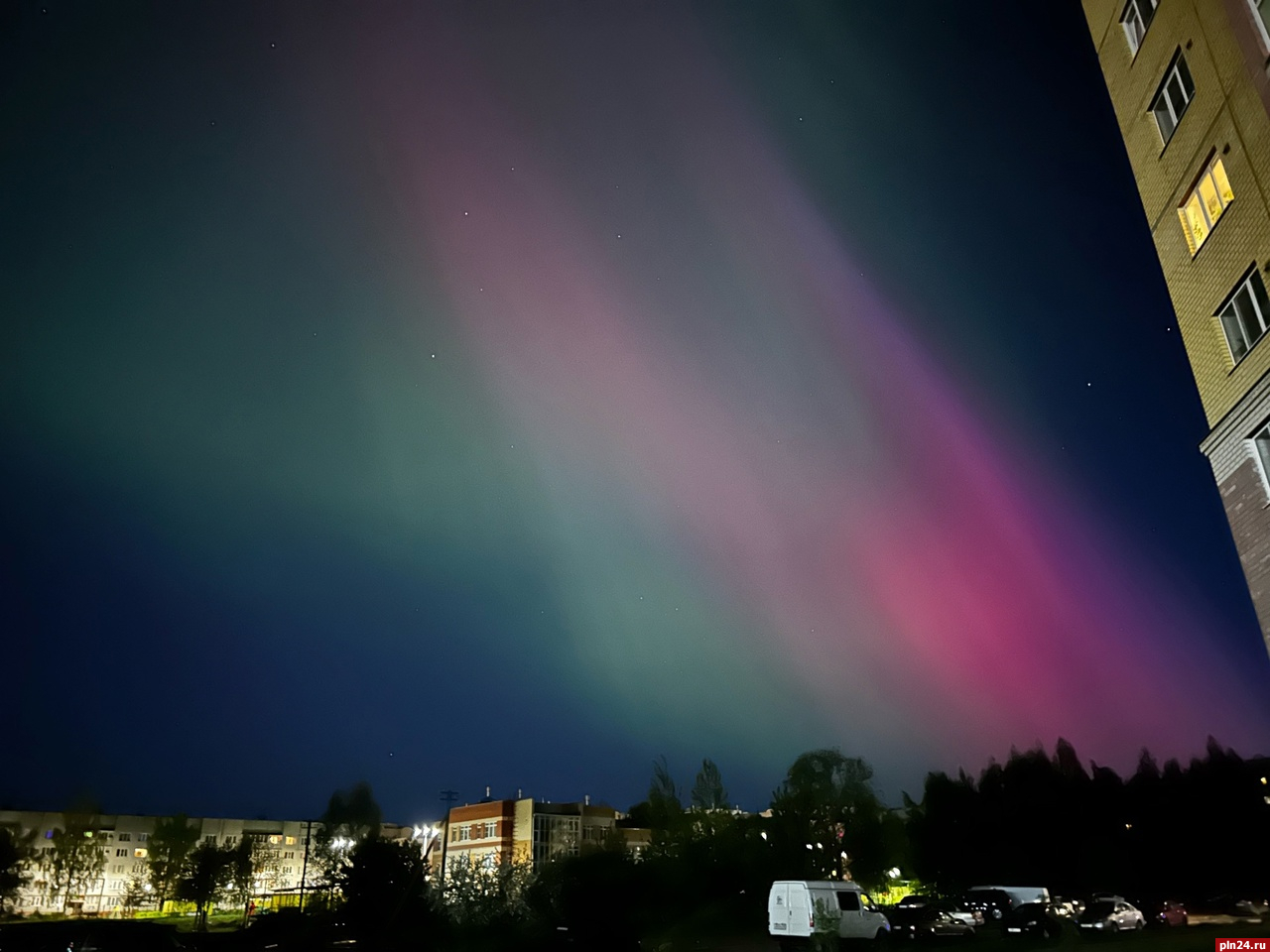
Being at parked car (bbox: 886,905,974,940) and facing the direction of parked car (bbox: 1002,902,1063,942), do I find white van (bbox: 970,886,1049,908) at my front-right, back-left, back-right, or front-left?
front-left

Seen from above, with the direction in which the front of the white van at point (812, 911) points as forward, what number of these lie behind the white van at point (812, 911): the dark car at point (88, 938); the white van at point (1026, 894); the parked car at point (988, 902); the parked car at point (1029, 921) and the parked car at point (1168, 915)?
1

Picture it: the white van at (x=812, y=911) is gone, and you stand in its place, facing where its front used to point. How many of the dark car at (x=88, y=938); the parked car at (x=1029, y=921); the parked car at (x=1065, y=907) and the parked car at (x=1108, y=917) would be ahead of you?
3

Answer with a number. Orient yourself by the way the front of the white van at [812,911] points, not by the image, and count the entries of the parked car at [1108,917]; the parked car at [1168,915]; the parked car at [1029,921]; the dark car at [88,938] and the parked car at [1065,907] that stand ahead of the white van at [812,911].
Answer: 4

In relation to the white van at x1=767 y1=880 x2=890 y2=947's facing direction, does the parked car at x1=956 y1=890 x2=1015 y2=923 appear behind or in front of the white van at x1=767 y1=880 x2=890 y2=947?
in front

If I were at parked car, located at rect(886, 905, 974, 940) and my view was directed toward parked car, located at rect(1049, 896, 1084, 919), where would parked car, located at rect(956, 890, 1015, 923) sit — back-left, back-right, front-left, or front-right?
front-left

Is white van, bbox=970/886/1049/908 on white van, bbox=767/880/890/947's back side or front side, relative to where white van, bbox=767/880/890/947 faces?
on the front side

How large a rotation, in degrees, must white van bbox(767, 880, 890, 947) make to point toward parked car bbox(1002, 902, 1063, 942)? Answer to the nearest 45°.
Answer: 0° — it already faces it

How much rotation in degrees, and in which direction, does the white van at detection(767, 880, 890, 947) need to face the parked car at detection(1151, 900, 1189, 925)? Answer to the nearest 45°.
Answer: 0° — it already faces it

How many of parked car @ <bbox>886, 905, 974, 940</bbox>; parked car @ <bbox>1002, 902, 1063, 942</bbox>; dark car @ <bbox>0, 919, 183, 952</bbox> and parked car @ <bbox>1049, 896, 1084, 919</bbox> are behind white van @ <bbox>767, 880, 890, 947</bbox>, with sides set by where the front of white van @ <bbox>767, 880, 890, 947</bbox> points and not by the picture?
1

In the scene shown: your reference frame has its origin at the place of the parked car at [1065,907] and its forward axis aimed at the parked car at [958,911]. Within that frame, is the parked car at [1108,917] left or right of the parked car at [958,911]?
left

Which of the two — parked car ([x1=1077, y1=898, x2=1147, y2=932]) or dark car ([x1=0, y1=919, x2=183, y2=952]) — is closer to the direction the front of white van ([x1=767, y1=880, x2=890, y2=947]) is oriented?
the parked car

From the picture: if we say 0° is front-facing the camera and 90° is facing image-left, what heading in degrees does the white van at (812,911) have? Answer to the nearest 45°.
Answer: approximately 225°

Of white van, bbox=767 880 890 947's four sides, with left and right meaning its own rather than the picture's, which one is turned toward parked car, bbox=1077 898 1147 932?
front

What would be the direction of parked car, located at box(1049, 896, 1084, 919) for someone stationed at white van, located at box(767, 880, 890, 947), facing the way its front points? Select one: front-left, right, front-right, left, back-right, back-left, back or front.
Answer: front

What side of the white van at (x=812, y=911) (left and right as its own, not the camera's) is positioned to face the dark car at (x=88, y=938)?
back

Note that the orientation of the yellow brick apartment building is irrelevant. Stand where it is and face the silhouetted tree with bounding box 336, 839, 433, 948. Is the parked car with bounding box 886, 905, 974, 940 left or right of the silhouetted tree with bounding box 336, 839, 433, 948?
right
